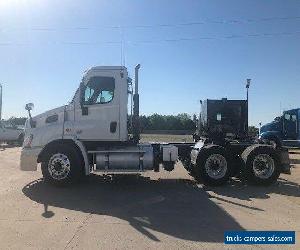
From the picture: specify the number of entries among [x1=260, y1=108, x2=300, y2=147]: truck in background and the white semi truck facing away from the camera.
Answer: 0

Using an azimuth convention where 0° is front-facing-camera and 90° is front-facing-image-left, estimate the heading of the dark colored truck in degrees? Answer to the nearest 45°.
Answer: approximately 180°

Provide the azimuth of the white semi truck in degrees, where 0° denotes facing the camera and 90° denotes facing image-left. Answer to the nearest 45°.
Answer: approximately 90°

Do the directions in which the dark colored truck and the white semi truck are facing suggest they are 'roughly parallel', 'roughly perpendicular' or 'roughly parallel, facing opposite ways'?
roughly perpendicular

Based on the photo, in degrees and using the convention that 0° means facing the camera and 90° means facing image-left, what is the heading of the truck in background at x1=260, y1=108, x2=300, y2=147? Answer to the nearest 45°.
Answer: approximately 90°

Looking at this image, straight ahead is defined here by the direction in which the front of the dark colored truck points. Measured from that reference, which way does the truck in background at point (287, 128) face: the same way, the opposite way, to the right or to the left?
to the left

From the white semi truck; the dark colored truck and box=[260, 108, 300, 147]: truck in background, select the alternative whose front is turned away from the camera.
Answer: the dark colored truck

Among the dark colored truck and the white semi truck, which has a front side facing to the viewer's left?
the white semi truck

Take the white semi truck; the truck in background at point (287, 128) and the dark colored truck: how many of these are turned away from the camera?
1

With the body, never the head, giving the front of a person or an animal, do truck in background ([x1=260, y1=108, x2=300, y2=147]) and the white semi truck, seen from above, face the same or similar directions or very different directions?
same or similar directions

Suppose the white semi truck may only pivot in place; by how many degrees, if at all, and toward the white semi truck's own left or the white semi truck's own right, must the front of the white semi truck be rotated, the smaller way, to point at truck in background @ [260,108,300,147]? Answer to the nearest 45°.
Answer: approximately 135° to the white semi truck's own right

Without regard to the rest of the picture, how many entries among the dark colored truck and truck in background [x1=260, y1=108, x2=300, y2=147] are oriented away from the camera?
1
